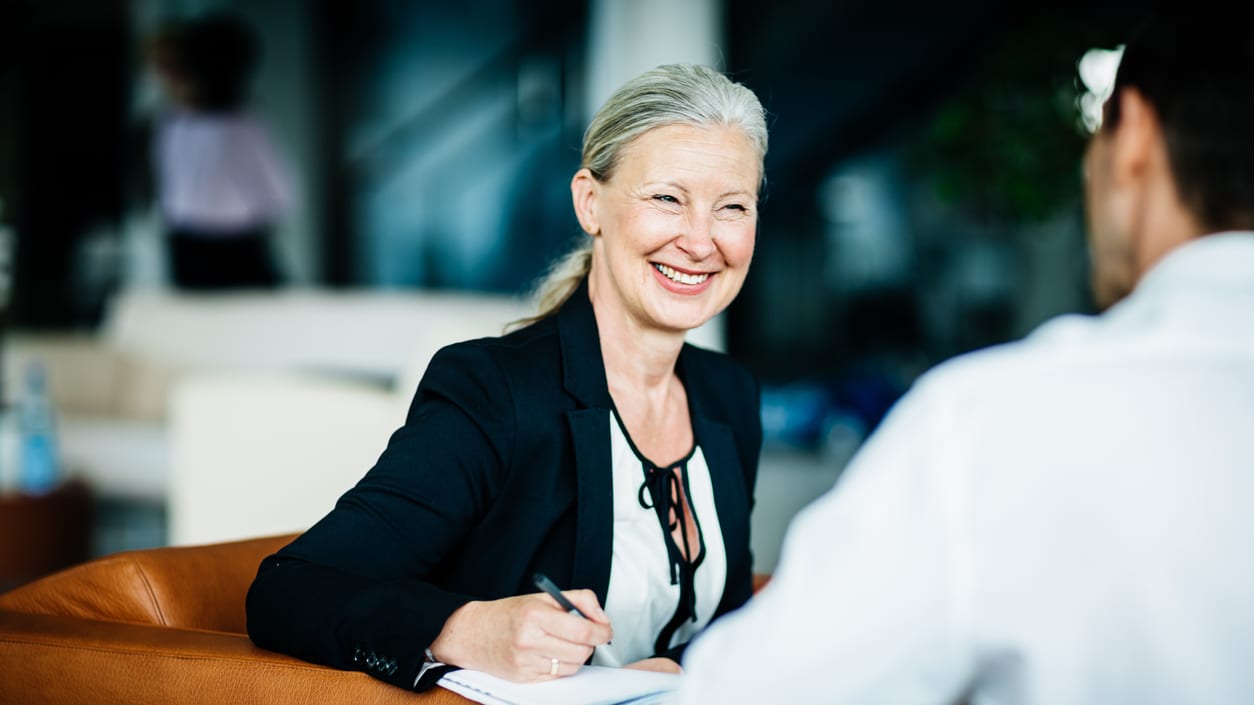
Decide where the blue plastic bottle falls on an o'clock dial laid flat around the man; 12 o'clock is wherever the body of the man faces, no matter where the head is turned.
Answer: The blue plastic bottle is roughly at 12 o'clock from the man.

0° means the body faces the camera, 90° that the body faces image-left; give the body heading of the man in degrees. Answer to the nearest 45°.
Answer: approximately 135°

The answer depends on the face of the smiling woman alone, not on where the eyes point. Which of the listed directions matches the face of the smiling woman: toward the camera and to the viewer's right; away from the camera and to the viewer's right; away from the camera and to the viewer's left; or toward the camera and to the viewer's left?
toward the camera and to the viewer's right

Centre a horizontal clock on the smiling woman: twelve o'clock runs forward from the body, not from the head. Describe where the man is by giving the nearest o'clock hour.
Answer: The man is roughly at 1 o'clock from the smiling woman.

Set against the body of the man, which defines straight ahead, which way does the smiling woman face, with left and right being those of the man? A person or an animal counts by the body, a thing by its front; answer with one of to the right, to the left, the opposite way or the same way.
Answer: the opposite way

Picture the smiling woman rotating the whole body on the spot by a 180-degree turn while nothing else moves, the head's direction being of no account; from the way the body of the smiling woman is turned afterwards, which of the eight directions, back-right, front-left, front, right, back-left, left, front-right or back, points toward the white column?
front-right

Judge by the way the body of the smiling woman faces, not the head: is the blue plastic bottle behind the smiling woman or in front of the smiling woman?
behind

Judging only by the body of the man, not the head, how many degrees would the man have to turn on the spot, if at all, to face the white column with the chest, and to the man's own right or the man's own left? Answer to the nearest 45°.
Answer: approximately 45° to the man's own right

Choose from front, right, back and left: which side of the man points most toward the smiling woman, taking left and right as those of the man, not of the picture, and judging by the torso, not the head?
front

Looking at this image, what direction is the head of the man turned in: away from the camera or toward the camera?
away from the camera

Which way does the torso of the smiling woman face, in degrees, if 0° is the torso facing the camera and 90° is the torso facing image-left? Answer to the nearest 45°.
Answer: approximately 315°
